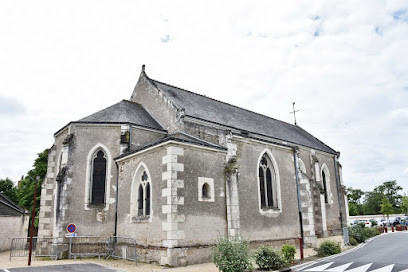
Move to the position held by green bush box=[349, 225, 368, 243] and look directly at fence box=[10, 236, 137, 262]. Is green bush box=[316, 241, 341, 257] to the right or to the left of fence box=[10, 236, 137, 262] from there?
left

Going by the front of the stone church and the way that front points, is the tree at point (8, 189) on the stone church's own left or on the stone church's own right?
on the stone church's own left

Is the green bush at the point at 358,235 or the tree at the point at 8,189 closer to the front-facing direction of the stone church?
the green bush

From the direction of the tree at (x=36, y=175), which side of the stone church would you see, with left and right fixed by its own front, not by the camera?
left

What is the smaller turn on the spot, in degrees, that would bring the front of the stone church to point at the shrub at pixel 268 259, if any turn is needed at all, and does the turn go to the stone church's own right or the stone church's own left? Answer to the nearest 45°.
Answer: approximately 90° to the stone church's own right

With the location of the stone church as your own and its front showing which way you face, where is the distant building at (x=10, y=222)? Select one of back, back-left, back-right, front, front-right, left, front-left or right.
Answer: left

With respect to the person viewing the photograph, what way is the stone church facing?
facing away from the viewer and to the right of the viewer
